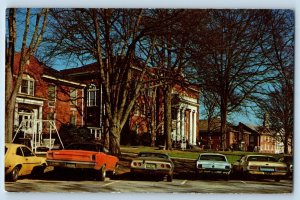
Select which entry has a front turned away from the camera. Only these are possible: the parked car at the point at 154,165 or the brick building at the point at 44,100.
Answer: the parked car

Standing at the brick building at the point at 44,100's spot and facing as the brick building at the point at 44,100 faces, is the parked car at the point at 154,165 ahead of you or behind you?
ahead

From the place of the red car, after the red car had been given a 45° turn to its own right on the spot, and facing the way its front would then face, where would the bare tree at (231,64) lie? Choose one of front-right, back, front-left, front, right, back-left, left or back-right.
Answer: front

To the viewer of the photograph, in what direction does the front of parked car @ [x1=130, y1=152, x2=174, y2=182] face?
facing away from the viewer

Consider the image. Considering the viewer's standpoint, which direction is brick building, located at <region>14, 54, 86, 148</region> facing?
facing the viewer and to the right of the viewer

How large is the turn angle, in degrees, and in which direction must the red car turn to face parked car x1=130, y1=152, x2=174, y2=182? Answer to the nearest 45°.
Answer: approximately 45° to its right

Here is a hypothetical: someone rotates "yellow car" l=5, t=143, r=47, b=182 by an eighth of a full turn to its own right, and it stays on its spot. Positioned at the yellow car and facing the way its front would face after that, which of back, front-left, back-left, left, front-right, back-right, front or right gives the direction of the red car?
front

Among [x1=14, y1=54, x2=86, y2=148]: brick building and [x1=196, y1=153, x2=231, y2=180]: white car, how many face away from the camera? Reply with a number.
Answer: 1

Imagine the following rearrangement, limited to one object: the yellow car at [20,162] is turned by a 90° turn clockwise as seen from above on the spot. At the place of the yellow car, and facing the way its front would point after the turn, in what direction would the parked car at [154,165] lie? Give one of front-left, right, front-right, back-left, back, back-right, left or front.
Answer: front-left

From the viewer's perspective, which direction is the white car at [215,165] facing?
away from the camera
